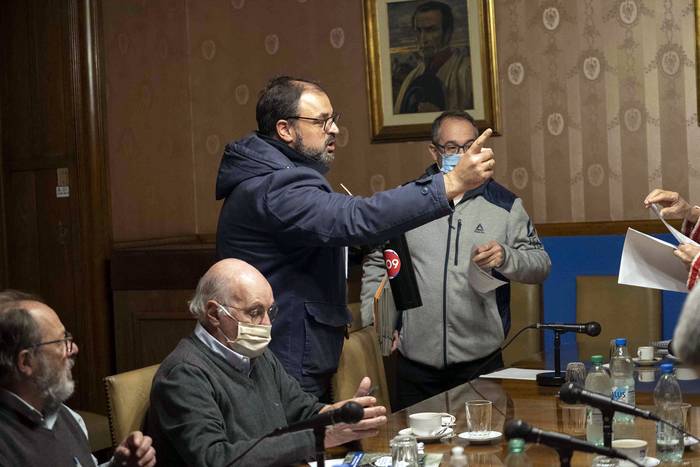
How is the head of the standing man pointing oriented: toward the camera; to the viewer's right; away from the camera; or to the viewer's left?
to the viewer's right

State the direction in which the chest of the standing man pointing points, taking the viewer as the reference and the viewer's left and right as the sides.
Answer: facing to the right of the viewer

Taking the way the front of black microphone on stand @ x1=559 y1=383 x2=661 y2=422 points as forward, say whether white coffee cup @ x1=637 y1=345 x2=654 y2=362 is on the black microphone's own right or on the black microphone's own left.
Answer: on the black microphone's own right

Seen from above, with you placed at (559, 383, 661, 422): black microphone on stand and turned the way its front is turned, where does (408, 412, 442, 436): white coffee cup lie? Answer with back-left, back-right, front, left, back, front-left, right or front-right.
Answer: front-right

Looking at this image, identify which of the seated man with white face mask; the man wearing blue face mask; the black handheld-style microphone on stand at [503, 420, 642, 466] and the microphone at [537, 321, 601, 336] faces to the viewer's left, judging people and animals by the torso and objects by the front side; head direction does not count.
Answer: the black handheld-style microphone on stand

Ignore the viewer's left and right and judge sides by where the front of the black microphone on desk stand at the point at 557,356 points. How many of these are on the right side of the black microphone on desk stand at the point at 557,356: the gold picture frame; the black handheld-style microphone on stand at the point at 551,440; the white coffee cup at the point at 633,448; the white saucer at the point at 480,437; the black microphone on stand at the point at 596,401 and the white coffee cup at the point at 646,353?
4

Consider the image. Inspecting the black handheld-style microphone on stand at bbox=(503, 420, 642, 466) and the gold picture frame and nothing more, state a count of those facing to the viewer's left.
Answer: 1

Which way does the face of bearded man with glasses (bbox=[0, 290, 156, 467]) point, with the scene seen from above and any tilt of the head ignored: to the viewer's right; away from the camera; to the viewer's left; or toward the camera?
to the viewer's right

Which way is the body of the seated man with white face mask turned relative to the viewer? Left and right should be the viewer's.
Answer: facing the viewer and to the right of the viewer

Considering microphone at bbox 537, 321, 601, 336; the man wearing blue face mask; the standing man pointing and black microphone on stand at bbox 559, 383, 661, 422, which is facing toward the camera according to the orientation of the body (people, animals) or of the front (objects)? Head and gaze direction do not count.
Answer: the man wearing blue face mask

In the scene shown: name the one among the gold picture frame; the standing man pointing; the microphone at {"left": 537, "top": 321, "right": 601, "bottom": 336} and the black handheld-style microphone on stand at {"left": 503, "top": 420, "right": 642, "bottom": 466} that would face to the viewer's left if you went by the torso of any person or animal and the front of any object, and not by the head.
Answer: the black handheld-style microphone on stand

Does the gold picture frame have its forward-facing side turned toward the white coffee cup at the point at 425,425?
yes

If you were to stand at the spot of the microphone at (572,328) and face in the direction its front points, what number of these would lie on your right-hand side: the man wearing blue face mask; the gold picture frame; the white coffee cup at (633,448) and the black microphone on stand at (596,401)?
2

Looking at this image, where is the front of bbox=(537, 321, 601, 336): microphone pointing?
to the viewer's right

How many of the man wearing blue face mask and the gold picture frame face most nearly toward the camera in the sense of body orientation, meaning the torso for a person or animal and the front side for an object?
2

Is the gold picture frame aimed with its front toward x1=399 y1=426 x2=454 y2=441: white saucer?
yes

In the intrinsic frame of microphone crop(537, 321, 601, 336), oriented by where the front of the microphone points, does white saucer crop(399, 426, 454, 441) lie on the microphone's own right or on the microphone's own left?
on the microphone's own right

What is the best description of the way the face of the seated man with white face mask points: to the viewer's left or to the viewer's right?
to the viewer's right
